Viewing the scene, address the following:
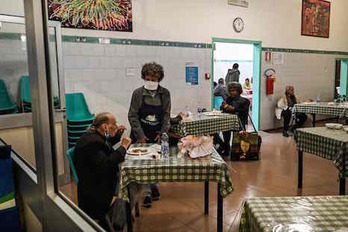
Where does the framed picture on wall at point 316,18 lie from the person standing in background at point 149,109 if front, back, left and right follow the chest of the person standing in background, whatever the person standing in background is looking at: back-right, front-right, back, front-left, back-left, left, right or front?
back-left

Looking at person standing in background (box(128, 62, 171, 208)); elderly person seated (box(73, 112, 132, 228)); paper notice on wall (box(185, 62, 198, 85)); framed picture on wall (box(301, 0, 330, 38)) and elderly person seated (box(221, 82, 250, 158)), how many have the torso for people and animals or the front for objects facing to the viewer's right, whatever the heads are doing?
1

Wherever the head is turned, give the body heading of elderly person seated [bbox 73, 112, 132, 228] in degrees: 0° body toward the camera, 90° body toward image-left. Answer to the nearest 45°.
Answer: approximately 270°

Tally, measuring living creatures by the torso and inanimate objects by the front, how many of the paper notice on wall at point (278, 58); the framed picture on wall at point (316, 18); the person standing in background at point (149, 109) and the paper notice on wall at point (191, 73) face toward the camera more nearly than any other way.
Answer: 4

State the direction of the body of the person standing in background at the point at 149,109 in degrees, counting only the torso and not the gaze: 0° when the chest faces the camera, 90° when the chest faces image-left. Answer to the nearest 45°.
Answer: approximately 0°

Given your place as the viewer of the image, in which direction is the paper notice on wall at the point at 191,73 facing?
facing the viewer

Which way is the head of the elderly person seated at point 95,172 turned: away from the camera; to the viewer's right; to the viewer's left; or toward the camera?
to the viewer's right

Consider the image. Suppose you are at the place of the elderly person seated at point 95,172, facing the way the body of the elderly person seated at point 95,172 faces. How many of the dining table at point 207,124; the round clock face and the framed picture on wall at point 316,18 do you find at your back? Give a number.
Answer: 0

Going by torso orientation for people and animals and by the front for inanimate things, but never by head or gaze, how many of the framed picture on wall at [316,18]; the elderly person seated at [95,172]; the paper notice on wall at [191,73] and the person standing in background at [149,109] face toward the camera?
3

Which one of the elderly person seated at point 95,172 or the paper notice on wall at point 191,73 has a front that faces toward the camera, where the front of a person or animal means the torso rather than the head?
the paper notice on wall

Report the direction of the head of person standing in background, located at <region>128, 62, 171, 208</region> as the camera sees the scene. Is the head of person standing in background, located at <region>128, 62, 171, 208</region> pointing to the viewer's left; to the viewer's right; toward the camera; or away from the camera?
toward the camera

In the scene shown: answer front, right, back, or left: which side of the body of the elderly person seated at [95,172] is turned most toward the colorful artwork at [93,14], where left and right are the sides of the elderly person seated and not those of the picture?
left

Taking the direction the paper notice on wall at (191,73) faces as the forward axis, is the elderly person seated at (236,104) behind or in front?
in front

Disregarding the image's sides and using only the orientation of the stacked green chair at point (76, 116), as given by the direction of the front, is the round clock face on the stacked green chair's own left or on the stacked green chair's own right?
on the stacked green chair's own left

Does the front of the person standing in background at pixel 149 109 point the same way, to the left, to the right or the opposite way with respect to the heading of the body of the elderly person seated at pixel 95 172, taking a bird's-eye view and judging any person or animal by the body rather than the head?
to the right

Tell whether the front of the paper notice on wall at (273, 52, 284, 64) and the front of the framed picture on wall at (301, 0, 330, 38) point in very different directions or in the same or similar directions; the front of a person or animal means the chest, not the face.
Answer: same or similar directions
